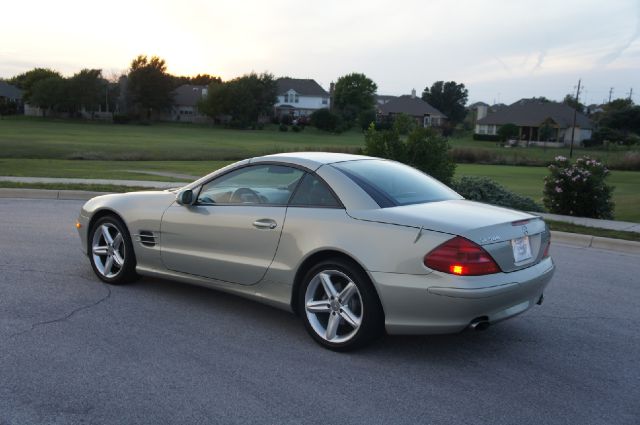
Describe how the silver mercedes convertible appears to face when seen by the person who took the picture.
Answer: facing away from the viewer and to the left of the viewer

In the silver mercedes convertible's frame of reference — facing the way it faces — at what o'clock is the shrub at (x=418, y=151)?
The shrub is roughly at 2 o'clock from the silver mercedes convertible.

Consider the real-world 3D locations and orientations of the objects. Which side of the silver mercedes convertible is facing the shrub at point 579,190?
right

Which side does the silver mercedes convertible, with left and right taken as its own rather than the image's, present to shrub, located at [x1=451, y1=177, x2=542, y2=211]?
right
